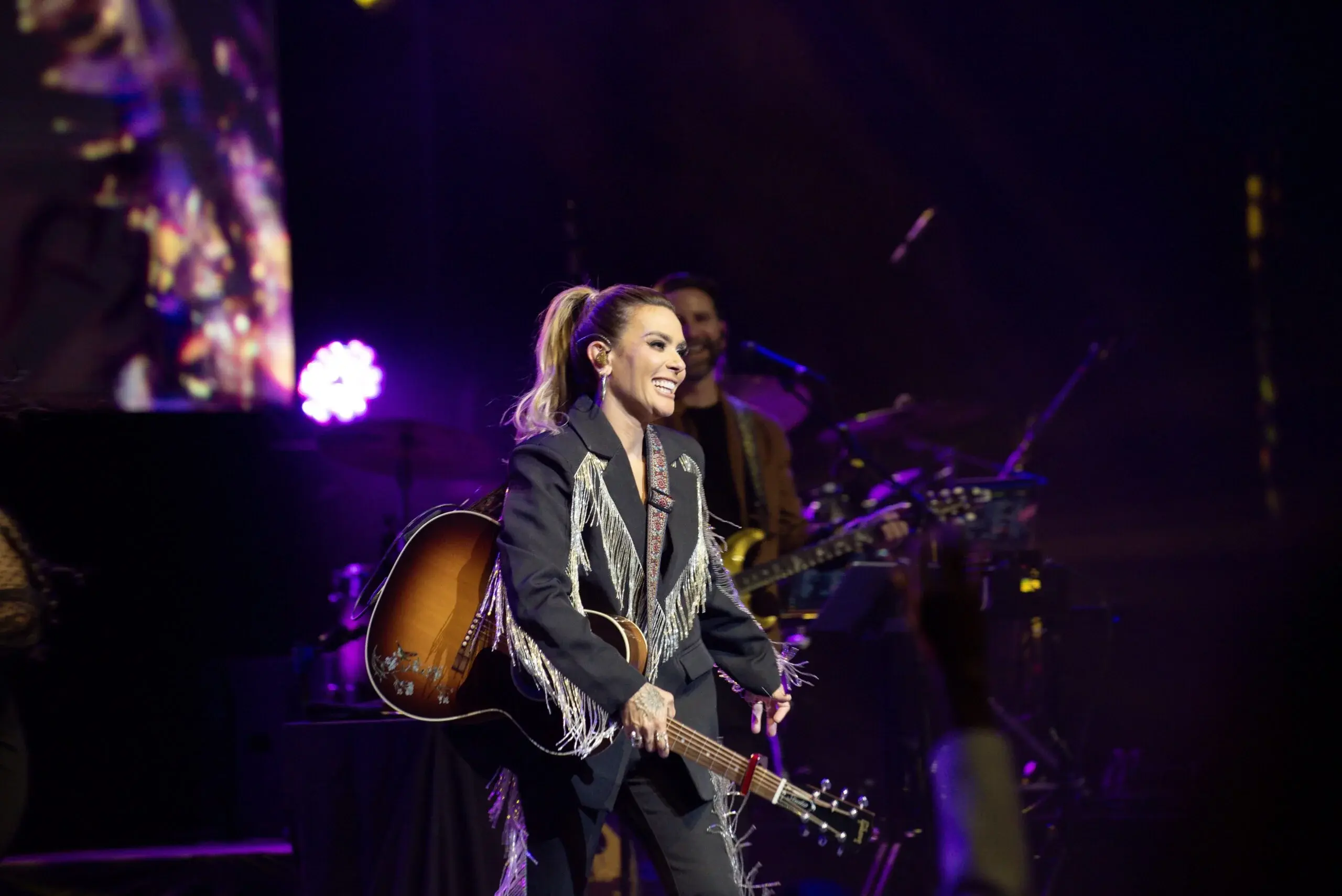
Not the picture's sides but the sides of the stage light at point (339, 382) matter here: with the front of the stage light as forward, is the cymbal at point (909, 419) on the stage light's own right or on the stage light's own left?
on the stage light's own left

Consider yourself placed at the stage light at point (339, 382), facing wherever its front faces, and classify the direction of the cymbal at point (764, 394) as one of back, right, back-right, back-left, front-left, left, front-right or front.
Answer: left

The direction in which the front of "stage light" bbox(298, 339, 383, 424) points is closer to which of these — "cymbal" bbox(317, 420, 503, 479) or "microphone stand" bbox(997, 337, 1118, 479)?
the cymbal

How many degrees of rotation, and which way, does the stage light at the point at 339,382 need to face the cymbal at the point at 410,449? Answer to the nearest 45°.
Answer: approximately 45° to its left

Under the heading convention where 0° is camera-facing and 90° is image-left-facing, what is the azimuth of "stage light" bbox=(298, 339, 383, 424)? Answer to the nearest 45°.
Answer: approximately 0°

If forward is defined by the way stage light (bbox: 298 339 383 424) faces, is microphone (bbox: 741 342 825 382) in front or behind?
in front

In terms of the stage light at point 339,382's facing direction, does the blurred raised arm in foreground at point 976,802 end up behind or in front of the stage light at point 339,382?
in front

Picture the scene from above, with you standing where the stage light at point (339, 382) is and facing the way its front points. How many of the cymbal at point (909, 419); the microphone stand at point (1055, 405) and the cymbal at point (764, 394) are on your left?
3

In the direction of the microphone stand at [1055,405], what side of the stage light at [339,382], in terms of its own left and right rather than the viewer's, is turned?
left

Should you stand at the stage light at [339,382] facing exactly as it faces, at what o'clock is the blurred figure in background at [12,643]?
The blurred figure in background is roughly at 1 o'clock from the stage light.
